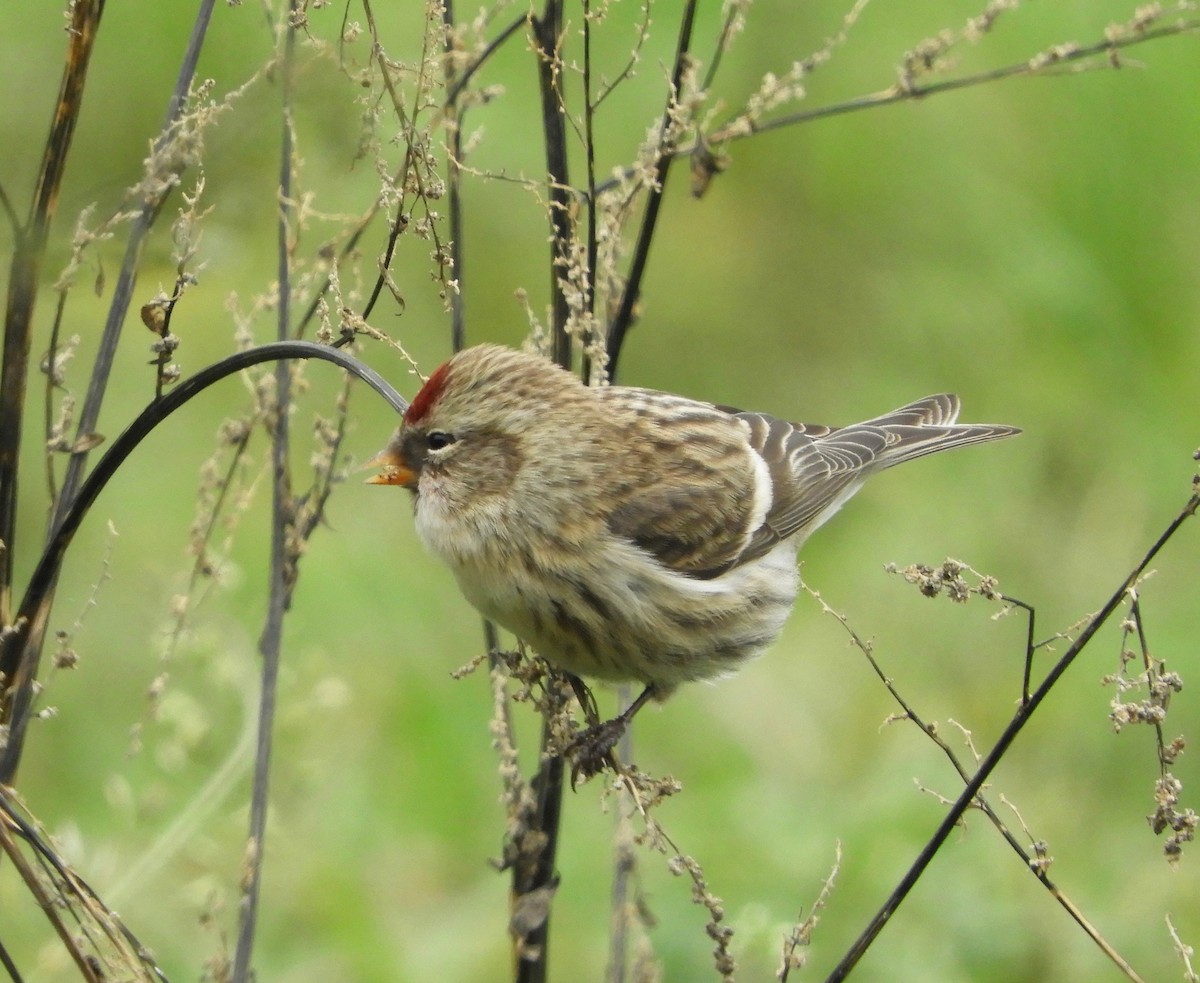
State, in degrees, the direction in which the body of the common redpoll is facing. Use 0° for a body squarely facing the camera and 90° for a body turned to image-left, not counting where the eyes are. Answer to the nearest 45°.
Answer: approximately 90°

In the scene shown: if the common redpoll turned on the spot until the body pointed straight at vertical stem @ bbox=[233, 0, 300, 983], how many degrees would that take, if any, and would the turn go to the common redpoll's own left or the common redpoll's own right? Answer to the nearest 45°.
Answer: approximately 45° to the common redpoll's own left

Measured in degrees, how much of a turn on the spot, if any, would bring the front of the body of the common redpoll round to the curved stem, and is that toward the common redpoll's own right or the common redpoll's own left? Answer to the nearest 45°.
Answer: approximately 45° to the common redpoll's own left

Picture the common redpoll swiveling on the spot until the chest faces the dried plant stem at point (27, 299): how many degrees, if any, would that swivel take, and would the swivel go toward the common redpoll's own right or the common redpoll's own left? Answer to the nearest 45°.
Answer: approximately 45° to the common redpoll's own left

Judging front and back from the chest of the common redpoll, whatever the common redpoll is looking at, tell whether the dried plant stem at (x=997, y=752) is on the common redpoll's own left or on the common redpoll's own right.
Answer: on the common redpoll's own left
